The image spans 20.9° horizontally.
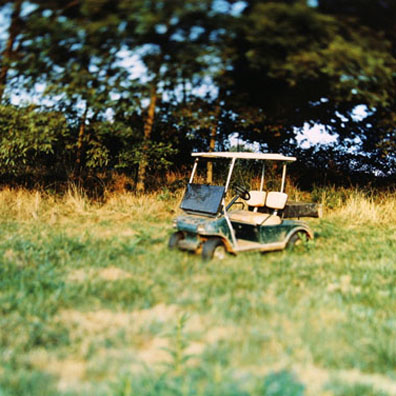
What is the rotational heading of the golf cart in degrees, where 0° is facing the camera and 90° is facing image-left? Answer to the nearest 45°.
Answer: approximately 45°
